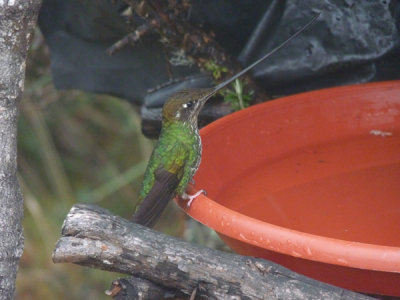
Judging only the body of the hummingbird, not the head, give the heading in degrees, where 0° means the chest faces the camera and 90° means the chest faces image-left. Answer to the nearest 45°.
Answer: approximately 270°

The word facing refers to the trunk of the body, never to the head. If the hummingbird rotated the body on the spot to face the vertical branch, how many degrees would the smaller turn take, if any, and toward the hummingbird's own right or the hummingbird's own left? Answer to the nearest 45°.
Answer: approximately 135° to the hummingbird's own right
